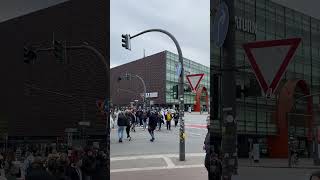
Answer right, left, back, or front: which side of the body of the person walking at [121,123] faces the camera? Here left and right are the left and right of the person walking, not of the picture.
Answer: back
